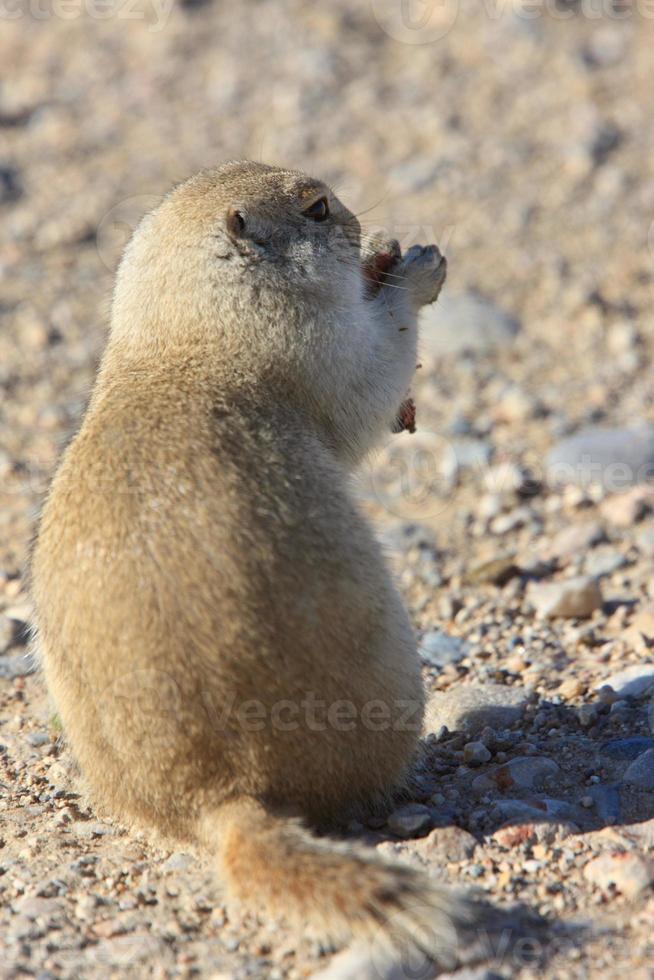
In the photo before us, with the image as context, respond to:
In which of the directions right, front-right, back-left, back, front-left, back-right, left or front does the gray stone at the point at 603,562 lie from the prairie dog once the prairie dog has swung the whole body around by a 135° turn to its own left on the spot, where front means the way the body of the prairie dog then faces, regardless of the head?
back-right

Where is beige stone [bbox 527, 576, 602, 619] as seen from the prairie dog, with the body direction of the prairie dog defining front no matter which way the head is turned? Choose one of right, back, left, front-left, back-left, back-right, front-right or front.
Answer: front

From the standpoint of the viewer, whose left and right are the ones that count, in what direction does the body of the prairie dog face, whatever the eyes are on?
facing away from the viewer and to the right of the viewer

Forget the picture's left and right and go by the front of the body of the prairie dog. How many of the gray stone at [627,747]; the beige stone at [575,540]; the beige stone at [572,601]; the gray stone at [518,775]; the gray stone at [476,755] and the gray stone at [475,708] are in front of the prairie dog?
6

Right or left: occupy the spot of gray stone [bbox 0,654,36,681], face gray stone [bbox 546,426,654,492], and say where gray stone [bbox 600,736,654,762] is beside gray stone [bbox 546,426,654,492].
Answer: right

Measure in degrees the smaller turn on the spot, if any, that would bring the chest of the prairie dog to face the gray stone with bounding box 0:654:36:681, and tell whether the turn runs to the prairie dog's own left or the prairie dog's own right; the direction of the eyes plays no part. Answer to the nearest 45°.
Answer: approximately 90° to the prairie dog's own left

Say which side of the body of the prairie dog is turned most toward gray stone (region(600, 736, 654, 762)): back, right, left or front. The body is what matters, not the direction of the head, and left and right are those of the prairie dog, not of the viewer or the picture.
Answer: front

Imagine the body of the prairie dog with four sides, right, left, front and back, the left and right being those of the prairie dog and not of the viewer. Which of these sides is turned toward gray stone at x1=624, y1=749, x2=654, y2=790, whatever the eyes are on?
right

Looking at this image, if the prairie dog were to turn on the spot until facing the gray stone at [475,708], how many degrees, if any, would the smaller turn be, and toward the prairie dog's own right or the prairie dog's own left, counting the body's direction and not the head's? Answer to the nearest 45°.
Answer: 0° — it already faces it

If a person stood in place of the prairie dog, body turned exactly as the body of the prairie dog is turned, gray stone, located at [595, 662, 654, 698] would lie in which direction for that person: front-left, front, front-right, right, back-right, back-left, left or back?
front
